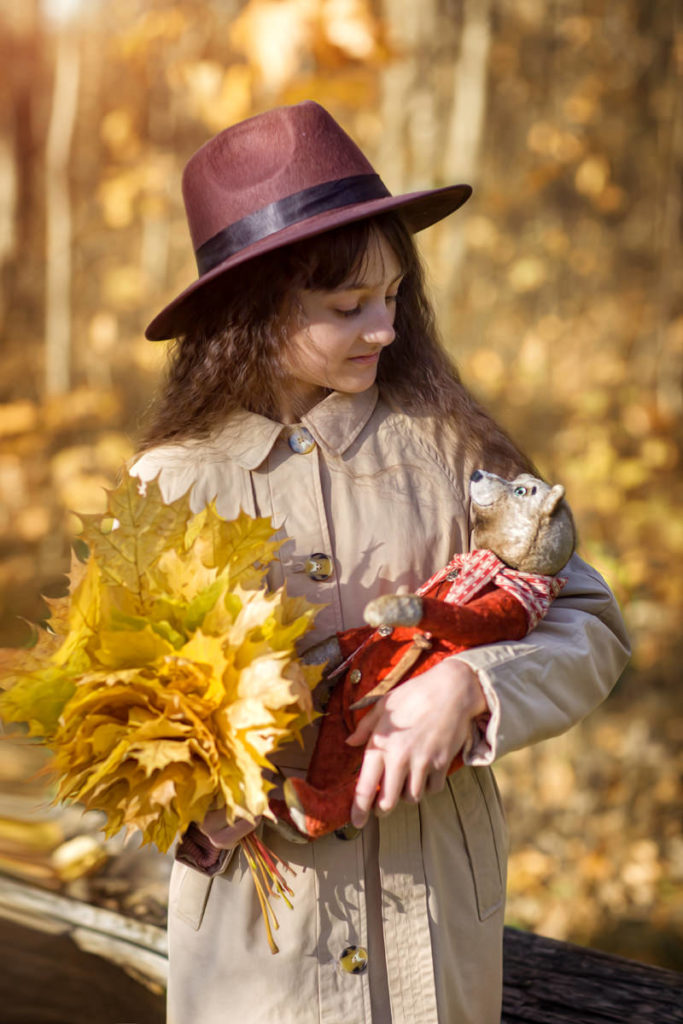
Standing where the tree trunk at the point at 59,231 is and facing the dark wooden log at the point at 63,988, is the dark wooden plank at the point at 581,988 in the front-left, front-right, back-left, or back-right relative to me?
front-left

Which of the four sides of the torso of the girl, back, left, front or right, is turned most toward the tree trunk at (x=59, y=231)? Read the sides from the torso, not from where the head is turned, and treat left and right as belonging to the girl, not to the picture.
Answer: back

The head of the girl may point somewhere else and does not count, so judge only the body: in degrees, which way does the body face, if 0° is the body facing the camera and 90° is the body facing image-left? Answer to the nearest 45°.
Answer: approximately 0°

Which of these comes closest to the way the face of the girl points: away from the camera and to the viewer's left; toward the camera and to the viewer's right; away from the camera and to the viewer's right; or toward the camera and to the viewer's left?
toward the camera and to the viewer's right
